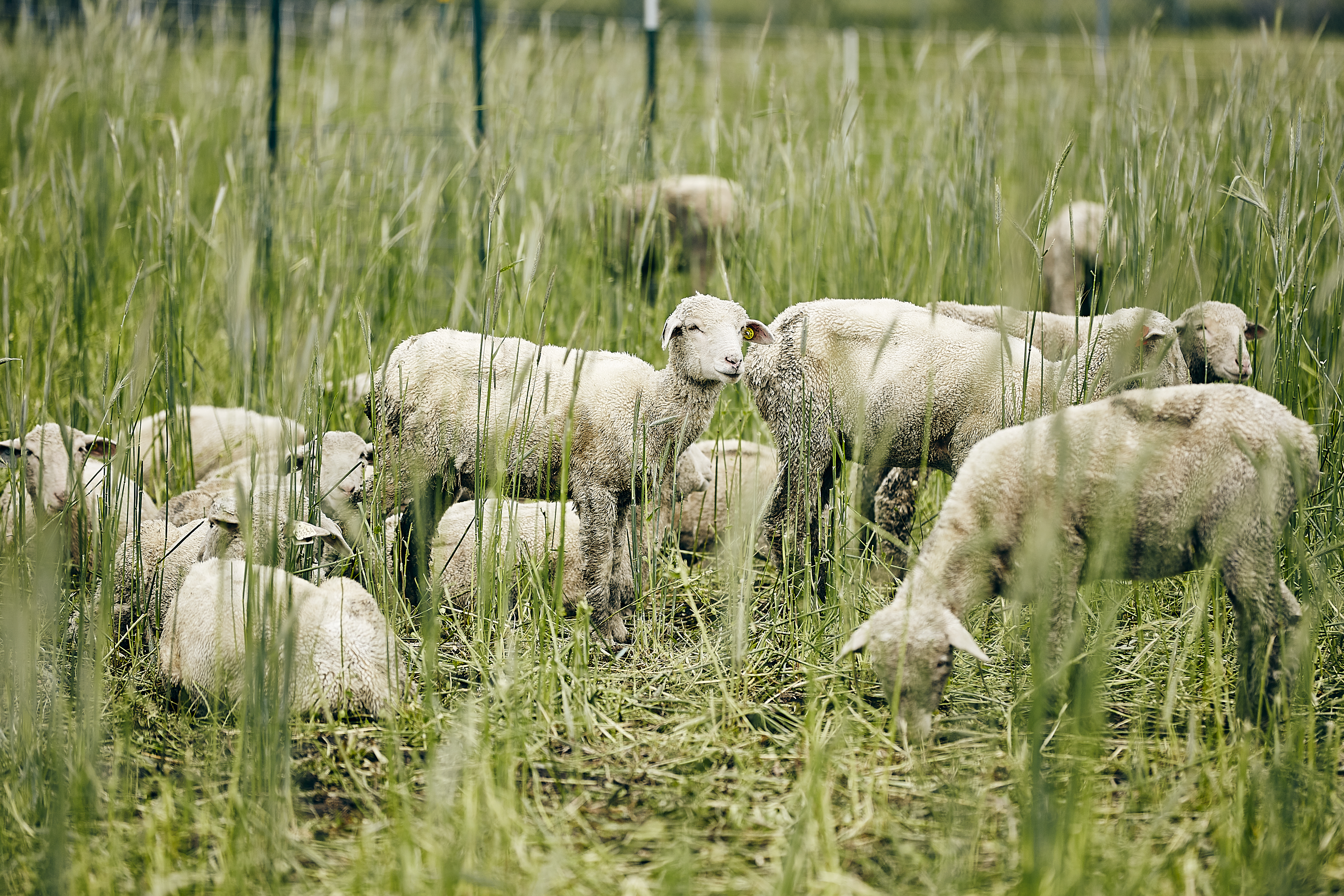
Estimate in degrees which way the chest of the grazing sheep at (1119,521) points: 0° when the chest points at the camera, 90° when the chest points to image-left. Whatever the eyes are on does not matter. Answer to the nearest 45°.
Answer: approximately 90°

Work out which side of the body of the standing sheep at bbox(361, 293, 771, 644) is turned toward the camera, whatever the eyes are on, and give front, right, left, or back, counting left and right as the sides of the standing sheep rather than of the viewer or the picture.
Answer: right

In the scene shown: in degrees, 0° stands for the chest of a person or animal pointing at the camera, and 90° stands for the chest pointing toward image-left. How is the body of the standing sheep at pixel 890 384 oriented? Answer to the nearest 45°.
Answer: approximately 270°

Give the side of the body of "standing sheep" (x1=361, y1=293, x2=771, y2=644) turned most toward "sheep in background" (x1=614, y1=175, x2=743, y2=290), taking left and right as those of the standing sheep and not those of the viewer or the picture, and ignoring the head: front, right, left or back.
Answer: left

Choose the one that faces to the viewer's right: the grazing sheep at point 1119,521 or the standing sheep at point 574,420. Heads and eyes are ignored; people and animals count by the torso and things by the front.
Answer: the standing sheep

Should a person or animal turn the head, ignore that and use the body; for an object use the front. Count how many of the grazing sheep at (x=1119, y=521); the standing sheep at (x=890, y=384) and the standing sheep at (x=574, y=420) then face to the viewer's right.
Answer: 2

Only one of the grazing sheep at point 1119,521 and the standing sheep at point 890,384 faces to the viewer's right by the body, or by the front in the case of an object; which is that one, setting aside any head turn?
the standing sheep

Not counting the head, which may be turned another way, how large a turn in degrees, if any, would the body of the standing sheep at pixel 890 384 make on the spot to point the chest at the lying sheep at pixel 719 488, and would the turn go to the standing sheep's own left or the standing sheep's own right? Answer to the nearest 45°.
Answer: approximately 135° to the standing sheep's own left

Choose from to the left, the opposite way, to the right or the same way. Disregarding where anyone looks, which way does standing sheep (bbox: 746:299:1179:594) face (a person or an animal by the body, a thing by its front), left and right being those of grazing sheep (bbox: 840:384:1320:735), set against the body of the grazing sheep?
the opposite way

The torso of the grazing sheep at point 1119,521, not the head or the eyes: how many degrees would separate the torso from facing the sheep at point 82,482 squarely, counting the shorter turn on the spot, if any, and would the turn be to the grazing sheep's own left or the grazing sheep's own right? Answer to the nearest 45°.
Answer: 0° — it already faces it

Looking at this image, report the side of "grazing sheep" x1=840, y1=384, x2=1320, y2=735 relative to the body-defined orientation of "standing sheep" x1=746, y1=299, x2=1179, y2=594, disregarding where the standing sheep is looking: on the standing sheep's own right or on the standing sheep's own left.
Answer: on the standing sheep's own right
